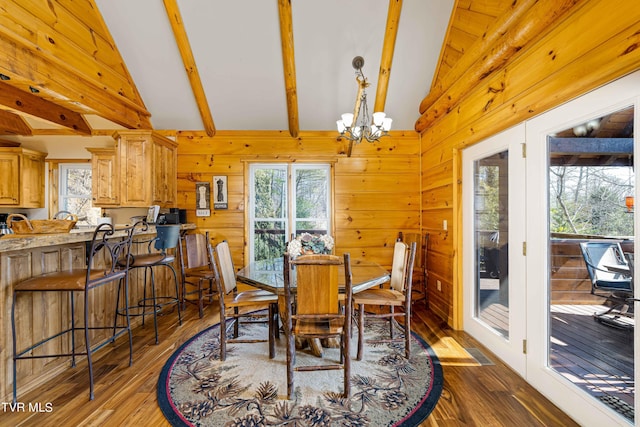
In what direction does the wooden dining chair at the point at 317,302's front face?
away from the camera

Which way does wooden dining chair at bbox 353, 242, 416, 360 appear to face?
to the viewer's left

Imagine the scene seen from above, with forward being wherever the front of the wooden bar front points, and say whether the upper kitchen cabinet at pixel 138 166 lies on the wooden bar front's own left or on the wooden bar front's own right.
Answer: on the wooden bar front's own left

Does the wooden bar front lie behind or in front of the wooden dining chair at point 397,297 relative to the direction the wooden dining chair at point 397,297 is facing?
in front

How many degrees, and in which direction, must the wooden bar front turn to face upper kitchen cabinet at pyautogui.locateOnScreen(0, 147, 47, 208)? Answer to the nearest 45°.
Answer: approximately 135° to its left

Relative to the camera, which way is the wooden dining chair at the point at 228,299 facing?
to the viewer's right

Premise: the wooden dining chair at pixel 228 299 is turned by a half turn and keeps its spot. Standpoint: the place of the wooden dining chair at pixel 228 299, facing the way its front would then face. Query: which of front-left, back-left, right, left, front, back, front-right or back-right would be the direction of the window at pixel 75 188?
front-right

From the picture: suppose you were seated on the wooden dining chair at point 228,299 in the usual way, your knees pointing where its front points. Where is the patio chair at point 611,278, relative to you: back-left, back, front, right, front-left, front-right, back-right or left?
front-right

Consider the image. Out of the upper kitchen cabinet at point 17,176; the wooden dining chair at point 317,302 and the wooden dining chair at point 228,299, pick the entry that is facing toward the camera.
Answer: the upper kitchen cabinet

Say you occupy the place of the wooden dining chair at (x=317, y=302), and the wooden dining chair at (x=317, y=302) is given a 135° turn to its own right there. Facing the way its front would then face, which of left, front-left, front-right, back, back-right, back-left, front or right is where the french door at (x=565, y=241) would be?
front-left

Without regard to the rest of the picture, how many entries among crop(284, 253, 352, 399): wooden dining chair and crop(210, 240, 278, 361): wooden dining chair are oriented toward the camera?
0

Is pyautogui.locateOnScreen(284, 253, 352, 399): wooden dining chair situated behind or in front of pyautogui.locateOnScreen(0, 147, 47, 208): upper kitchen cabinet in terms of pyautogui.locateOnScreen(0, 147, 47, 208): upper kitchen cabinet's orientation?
in front

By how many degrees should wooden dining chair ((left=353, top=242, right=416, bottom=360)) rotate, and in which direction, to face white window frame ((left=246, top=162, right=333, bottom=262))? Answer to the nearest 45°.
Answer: approximately 45° to its right

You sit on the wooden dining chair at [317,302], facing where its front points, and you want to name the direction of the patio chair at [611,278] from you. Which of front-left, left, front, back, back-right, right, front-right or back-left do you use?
right

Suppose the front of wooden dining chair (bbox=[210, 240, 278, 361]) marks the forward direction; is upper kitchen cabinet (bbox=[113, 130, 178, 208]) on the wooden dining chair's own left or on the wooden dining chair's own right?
on the wooden dining chair's own left

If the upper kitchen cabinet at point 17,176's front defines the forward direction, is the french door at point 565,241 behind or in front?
in front
